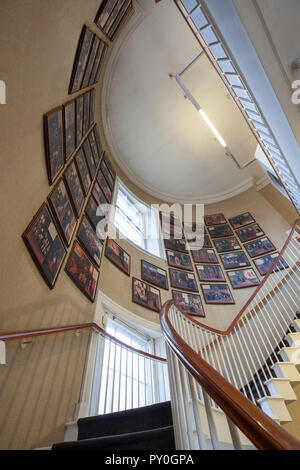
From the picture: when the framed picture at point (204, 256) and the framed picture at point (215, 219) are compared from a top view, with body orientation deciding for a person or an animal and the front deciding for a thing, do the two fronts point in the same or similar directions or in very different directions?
same or similar directions

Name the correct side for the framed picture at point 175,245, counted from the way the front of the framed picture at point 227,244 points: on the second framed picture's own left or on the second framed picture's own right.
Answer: on the second framed picture's own right

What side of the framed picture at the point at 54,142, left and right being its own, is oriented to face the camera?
right

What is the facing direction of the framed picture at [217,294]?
toward the camera

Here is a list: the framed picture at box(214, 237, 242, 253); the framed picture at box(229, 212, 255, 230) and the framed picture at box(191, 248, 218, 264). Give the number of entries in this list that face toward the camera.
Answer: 3

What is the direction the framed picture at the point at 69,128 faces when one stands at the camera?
facing to the right of the viewer

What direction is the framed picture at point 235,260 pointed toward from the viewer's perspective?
toward the camera

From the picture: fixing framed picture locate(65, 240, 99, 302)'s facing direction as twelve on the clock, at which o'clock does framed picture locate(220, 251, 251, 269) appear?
framed picture locate(220, 251, 251, 269) is roughly at 10 o'clock from framed picture locate(65, 240, 99, 302).

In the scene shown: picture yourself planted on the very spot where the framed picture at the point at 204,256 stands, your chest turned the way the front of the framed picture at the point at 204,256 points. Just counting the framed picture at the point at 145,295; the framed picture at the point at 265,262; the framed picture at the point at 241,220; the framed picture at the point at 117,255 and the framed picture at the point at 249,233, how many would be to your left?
3

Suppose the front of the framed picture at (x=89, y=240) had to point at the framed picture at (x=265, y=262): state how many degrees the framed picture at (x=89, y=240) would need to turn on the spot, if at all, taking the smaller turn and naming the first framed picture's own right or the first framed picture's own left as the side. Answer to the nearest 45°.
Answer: approximately 45° to the first framed picture's own left

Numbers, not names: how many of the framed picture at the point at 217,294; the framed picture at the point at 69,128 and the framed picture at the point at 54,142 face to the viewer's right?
2

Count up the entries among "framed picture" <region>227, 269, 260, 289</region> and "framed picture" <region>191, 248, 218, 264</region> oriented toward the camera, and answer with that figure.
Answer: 2

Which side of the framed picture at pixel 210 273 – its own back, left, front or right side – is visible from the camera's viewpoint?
front

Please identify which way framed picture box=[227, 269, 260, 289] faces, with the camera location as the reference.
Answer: facing the viewer

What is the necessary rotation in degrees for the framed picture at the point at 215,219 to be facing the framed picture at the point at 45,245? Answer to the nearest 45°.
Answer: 0° — it already faces it

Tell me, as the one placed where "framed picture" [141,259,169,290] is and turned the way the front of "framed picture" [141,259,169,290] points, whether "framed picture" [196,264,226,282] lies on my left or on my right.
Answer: on my left

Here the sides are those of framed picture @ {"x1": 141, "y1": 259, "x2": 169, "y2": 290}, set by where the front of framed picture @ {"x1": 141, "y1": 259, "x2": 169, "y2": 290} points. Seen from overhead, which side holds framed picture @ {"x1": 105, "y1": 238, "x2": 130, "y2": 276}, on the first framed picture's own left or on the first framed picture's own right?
on the first framed picture's own right

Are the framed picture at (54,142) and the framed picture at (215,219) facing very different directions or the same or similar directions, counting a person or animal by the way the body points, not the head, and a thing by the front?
very different directions

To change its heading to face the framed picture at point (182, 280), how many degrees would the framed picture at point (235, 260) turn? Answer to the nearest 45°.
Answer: approximately 45° to its right

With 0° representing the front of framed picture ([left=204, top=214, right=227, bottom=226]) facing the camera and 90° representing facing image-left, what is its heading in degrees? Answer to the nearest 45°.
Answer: approximately 0°

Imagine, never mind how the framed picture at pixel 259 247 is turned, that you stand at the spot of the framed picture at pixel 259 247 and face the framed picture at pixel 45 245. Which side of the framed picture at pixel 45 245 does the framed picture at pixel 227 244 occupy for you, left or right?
right

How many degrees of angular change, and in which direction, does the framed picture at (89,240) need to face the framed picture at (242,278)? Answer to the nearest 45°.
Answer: approximately 45° to its left
